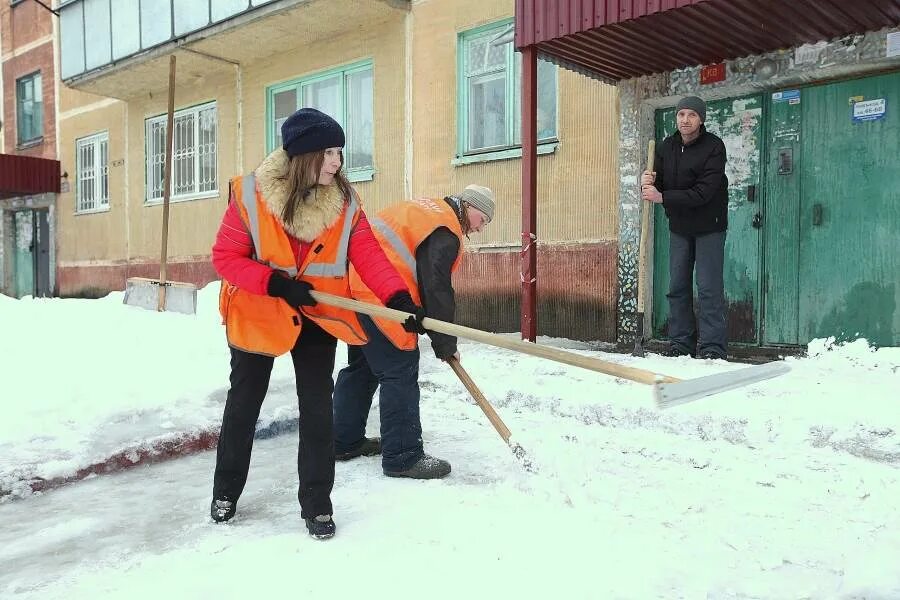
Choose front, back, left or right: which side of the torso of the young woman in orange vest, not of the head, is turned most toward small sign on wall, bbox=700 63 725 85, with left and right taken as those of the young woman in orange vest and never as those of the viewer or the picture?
left

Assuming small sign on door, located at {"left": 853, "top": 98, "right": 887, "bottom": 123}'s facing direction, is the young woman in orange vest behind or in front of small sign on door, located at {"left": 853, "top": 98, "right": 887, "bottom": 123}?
in front

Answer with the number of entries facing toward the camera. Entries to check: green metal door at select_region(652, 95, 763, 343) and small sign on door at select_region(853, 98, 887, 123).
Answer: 2

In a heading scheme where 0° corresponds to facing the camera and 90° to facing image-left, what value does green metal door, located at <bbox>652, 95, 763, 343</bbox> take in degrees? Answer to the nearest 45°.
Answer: approximately 0°

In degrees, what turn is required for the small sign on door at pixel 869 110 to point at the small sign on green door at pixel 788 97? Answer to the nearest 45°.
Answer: approximately 90° to its right

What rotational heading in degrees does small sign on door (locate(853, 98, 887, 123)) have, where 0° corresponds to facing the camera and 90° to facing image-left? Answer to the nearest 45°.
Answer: approximately 0°

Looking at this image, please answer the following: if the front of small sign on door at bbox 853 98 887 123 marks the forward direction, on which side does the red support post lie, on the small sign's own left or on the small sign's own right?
on the small sign's own right

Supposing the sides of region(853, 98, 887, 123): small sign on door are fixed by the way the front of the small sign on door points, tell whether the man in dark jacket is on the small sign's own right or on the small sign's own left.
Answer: on the small sign's own right
